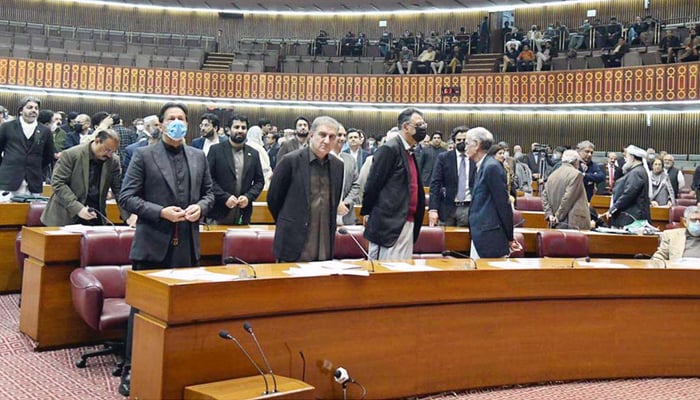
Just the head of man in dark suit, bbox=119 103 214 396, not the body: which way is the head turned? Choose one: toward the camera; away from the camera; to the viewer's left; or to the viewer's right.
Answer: toward the camera

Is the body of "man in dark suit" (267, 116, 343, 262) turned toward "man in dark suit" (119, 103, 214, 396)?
no

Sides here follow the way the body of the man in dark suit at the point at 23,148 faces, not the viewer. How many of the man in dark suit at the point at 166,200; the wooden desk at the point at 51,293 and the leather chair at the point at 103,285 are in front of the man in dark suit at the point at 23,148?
3

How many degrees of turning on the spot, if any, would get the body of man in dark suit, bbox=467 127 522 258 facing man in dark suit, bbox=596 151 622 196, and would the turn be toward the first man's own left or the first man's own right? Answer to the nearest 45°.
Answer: approximately 90° to the first man's own right

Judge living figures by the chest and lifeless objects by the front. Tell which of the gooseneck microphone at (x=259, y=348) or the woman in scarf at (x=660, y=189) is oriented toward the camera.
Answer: the woman in scarf

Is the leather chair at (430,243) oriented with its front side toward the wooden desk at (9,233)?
no

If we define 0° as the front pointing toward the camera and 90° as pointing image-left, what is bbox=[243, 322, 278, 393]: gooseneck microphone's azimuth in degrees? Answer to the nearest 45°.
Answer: approximately 90°

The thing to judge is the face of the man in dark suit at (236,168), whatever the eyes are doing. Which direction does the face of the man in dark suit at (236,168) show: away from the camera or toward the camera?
toward the camera

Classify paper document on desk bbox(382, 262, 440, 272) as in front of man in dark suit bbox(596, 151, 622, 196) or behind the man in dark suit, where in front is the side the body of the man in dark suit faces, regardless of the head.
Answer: in front

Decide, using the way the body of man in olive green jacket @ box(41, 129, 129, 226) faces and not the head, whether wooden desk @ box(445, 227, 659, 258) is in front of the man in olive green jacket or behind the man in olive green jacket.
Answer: in front

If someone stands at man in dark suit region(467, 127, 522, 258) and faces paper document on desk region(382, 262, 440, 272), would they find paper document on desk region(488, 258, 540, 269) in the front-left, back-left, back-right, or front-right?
front-left

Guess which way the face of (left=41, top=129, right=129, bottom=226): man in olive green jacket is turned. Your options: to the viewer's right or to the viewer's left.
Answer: to the viewer's right

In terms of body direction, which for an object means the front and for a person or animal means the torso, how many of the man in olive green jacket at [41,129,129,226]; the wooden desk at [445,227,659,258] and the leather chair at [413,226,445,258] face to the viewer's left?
0

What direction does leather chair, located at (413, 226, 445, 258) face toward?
toward the camera
